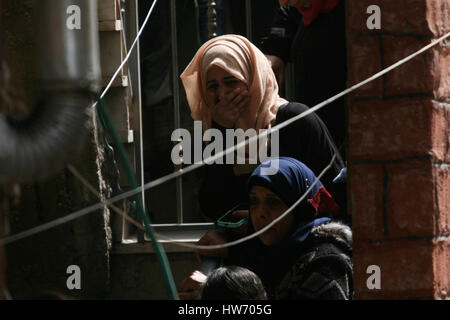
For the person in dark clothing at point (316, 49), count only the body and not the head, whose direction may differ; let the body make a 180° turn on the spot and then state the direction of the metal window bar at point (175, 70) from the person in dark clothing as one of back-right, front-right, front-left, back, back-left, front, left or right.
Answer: left

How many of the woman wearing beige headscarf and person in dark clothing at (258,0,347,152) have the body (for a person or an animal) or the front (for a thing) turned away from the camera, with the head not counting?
0

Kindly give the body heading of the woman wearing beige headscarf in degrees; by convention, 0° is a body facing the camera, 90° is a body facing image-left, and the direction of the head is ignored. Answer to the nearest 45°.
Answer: approximately 45°

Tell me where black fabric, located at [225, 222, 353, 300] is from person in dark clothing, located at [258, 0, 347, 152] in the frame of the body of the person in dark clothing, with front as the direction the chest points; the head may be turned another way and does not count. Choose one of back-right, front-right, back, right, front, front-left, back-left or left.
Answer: front-left

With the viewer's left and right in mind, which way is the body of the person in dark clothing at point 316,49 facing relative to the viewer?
facing the viewer and to the left of the viewer

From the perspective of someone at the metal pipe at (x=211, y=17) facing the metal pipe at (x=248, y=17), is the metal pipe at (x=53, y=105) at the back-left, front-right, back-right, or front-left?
back-right

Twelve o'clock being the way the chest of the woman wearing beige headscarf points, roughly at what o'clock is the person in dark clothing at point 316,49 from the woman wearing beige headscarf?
The person in dark clothing is roughly at 6 o'clock from the woman wearing beige headscarf.

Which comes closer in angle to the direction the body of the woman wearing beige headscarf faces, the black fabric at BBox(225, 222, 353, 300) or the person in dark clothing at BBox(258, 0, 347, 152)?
the black fabric
